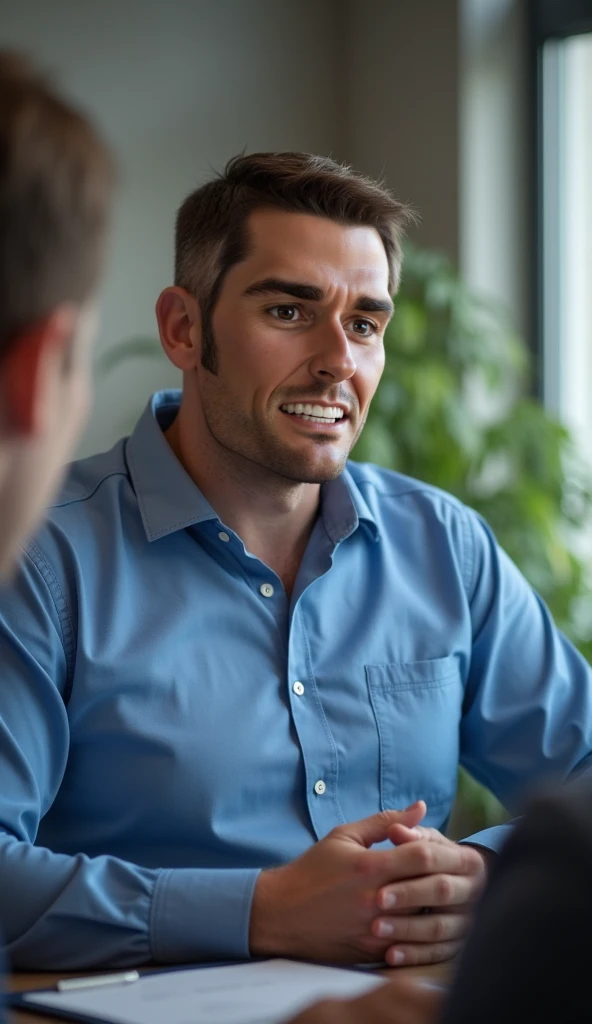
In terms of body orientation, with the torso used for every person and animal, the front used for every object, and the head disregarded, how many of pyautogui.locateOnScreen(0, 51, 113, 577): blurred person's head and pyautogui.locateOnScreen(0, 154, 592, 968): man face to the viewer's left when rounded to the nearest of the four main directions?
0

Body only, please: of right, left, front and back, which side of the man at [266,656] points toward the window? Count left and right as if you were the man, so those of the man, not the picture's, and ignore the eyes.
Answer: left

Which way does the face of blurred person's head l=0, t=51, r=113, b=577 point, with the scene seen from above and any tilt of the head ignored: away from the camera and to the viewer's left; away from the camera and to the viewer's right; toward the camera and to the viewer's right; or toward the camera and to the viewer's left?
away from the camera and to the viewer's right

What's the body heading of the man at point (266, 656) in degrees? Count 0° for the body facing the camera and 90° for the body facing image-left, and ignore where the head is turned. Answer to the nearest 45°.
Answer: approximately 315°

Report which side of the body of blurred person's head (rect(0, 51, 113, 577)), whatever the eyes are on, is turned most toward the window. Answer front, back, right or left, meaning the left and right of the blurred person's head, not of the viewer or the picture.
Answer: front

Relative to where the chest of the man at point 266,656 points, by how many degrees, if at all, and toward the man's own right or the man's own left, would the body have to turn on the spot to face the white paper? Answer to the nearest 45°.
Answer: approximately 45° to the man's own right

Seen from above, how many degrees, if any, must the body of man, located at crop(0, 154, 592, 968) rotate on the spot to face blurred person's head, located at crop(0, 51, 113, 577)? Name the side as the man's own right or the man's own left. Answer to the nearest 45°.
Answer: approximately 45° to the man's own right

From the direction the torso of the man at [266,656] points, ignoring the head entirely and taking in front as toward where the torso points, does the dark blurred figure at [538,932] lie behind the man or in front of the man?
in front

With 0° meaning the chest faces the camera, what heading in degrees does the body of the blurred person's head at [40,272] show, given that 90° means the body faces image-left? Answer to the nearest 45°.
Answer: approximately 225°

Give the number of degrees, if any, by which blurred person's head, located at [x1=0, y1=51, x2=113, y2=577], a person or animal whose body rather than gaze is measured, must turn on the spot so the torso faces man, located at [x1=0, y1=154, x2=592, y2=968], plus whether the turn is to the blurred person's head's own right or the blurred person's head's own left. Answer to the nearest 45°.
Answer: approximately 45° to the blurred person's head's own left
